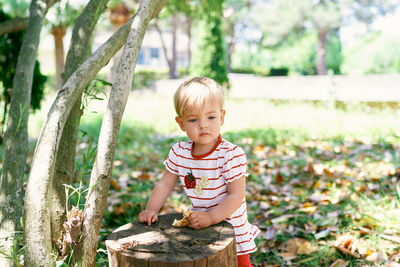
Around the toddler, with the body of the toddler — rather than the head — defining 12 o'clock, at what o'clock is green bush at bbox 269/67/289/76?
The green bush is roughly at 5 o'clock from the toddler.

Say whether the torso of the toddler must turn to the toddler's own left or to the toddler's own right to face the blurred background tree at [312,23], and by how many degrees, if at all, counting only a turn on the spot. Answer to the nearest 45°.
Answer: approximately 135° to the toddler's own right

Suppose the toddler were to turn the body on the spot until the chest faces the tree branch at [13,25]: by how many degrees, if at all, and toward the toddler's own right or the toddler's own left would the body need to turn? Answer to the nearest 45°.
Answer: approximately 90° to the toddler's own right

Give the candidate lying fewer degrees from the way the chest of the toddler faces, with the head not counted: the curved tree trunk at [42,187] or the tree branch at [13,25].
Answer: the curved tree trunk

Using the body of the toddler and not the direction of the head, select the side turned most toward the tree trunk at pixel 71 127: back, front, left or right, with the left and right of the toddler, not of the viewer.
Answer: right

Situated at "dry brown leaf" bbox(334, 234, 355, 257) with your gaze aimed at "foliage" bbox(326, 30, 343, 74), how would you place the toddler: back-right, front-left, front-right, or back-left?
back-left

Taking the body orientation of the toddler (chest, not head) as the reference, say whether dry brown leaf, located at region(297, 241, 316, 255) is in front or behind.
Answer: behind

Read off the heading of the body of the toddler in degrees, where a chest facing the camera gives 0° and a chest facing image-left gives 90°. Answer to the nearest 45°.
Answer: approximately 45°

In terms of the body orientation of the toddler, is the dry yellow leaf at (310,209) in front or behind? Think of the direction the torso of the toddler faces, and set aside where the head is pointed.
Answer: behind
